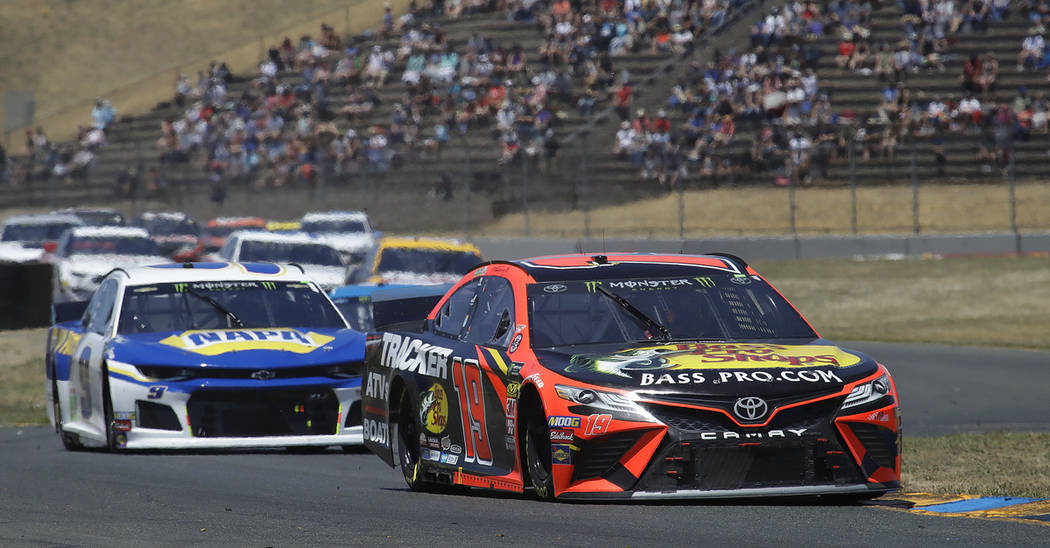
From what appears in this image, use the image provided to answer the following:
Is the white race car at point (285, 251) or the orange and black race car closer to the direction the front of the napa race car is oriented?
the orange and black race car

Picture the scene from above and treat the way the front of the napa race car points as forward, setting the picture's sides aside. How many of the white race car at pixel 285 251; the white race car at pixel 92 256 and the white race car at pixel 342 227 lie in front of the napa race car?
0

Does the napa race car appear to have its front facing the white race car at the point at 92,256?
no

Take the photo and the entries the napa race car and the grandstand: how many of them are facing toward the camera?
2

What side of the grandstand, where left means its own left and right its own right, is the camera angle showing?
front

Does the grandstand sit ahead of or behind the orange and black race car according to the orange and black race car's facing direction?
behind

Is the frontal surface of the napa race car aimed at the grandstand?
no

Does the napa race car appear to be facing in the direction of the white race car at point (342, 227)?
no

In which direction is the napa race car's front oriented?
toward the camera

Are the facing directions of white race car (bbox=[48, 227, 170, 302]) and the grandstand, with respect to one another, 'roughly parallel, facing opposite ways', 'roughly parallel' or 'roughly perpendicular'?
roughly parallel

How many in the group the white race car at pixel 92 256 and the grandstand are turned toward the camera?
2

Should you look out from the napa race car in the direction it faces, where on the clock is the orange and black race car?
The orange and black race car is roughly at 11 o'clock from the napa race car.

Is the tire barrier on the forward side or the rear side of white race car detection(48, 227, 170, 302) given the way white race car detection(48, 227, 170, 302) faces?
on the forward side

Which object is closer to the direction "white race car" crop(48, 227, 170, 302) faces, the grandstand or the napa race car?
the napa race car

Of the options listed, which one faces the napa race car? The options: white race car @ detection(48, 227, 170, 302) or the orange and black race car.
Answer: the white race car

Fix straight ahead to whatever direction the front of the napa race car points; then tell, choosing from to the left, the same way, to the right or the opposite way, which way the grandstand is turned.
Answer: the same way
